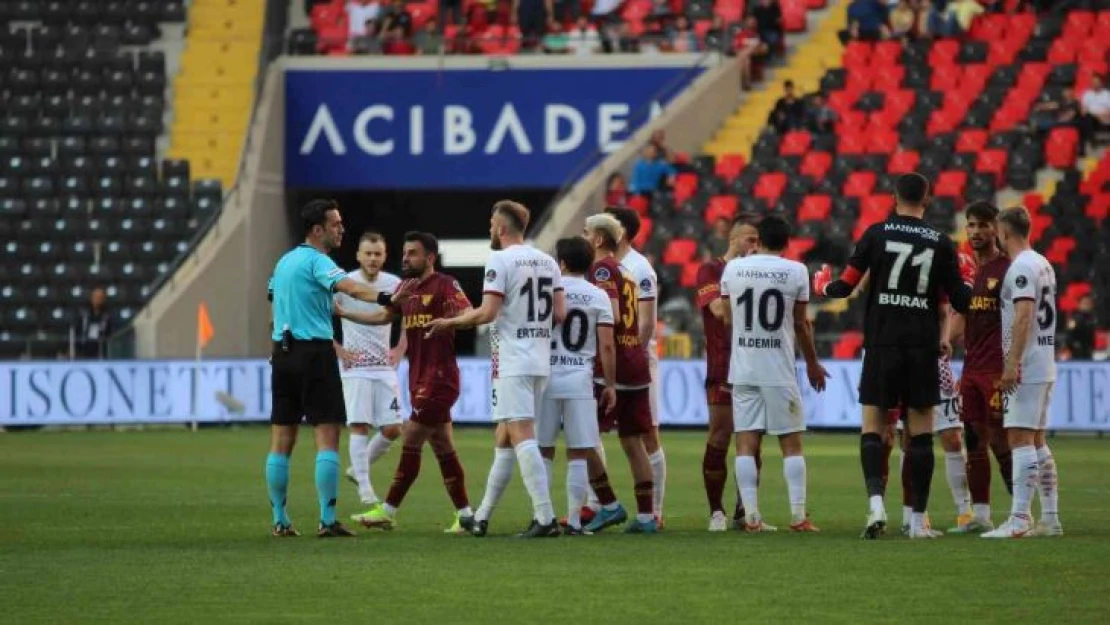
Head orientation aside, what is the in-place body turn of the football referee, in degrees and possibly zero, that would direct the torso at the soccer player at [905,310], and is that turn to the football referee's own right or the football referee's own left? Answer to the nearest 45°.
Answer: approximately 45° to the football referee's own right

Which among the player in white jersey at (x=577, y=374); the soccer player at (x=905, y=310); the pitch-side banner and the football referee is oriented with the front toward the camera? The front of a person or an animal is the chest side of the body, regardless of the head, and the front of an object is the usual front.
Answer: the pitch-side banner

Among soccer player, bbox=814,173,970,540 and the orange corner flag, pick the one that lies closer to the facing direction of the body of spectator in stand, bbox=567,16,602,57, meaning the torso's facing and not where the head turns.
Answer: the soccer player

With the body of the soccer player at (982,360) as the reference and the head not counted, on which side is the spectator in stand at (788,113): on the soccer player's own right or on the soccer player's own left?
on the soccer player's own right

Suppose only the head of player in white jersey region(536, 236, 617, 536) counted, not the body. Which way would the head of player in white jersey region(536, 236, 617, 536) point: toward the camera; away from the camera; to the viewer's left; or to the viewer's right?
away from the camera

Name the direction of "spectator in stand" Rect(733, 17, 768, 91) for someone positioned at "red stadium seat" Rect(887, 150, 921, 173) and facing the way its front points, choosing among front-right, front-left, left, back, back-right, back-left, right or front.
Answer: right

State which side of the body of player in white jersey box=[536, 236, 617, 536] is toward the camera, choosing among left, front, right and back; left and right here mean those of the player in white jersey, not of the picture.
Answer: back

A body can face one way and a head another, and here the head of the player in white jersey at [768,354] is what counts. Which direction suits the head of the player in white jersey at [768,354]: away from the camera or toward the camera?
away from the camera

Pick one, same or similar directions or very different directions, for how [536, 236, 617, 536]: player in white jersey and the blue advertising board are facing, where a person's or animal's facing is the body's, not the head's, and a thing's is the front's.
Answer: very different directions

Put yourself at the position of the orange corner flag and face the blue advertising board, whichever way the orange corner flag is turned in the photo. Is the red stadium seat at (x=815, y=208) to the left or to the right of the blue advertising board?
right

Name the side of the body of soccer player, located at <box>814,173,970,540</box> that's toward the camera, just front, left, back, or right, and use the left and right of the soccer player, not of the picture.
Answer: back

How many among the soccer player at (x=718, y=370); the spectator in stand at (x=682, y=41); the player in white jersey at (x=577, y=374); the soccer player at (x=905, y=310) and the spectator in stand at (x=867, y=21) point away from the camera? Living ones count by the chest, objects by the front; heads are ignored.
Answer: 2
